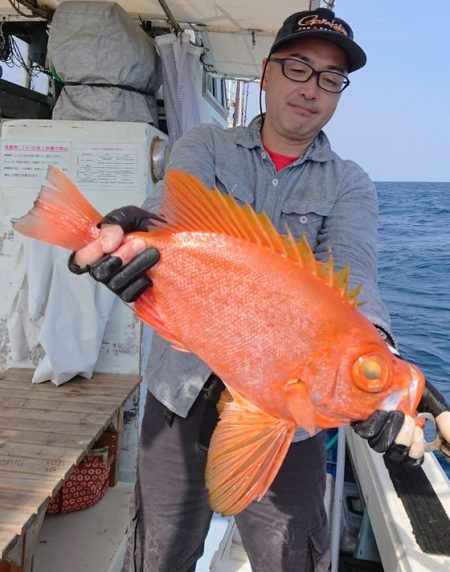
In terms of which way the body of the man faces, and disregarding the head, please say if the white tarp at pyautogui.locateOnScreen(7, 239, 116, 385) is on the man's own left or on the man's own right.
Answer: on the man's own right

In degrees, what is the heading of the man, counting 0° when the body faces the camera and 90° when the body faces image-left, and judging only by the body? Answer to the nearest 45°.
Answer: approximately 0°
